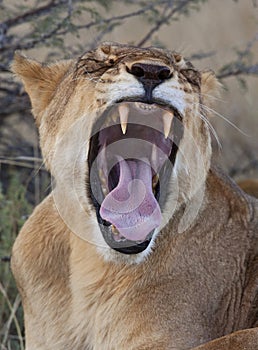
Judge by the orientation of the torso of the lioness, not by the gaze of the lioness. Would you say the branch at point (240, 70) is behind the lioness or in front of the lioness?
behind

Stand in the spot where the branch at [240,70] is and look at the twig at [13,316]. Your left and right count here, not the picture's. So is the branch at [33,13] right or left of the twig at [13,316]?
right

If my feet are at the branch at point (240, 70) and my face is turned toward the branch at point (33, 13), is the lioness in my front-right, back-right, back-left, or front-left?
front-left

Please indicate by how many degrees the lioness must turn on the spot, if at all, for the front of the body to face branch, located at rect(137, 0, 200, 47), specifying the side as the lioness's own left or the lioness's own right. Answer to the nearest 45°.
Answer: approximately 180°

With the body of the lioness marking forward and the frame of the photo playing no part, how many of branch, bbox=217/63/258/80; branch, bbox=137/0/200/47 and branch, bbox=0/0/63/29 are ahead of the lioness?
0

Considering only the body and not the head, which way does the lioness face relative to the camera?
toward the camera
